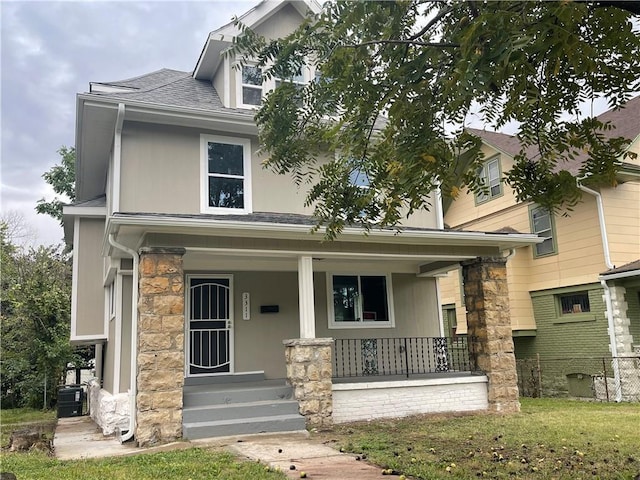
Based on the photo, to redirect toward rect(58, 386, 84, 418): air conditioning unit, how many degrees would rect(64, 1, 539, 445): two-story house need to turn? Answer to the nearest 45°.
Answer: approximately 135° to its right

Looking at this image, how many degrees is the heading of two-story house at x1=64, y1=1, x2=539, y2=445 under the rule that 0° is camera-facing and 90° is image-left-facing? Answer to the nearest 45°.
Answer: approximately 0°

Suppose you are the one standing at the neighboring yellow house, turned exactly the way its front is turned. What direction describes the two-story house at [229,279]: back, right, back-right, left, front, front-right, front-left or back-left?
right

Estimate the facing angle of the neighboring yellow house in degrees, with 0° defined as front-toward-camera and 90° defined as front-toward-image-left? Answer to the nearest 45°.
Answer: approximately 315°

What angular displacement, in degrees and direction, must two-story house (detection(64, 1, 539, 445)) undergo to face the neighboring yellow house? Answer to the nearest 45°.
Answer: approximately 135° to its left

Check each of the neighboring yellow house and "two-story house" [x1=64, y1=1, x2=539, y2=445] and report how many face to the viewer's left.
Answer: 0
